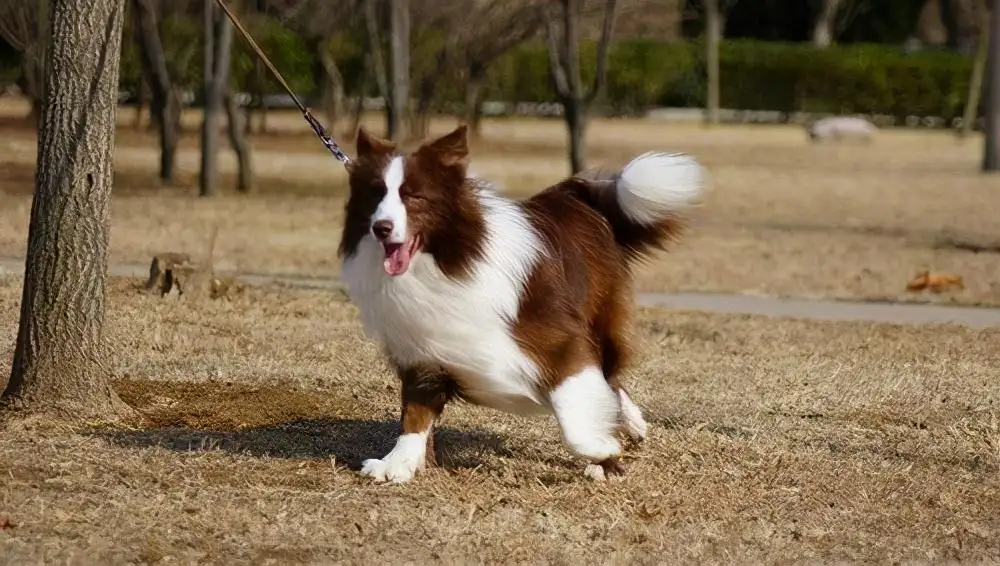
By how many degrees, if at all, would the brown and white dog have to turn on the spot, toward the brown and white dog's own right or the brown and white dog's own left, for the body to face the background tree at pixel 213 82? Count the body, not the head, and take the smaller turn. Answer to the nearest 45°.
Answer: approximately 135° to the brown and white dog's own right

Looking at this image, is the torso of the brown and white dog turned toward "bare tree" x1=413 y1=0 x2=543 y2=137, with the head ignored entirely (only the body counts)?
no

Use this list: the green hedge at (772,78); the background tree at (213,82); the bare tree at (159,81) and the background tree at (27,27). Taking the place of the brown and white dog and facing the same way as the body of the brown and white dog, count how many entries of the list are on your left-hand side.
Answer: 0

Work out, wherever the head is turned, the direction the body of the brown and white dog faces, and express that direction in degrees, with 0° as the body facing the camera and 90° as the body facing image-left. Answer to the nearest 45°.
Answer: approximately 45°

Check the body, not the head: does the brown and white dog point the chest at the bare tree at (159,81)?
no

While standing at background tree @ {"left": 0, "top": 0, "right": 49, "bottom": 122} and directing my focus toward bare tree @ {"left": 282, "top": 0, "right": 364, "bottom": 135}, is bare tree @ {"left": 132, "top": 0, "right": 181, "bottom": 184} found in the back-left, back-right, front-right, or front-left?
front-right

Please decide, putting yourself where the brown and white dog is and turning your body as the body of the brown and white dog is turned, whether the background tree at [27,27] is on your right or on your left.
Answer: on your right

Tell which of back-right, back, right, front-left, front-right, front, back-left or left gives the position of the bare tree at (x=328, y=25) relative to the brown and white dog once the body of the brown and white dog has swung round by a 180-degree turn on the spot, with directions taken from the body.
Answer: front-left

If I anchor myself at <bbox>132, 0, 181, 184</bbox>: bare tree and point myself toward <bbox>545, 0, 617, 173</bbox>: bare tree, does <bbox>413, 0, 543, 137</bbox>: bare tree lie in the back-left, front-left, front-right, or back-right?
front-left

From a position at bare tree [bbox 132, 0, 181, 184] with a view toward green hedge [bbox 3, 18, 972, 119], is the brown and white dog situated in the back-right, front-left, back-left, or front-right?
back-right

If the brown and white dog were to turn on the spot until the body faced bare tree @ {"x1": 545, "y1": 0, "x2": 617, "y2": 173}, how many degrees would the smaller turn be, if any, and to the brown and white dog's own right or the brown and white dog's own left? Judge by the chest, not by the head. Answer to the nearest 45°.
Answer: approximately 135° to the brown and white dog's own right
